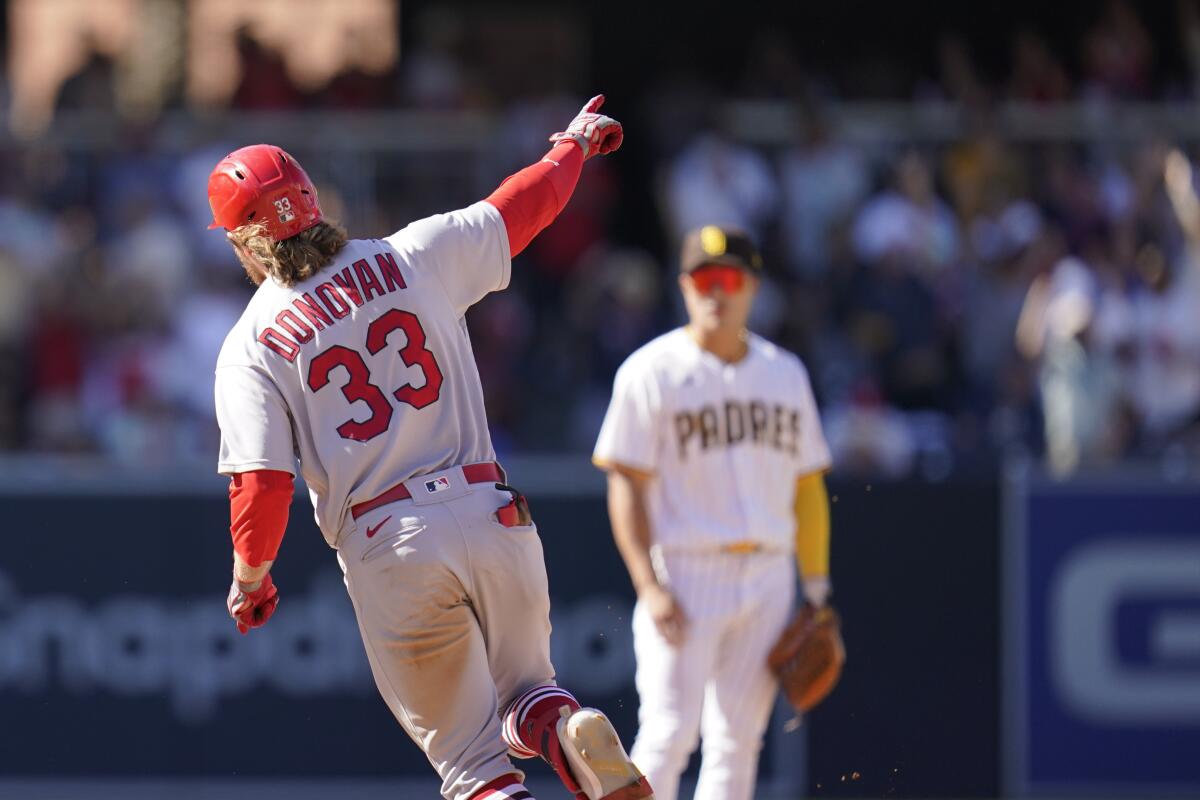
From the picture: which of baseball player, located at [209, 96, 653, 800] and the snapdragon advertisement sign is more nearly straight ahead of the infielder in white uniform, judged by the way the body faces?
the baseball player

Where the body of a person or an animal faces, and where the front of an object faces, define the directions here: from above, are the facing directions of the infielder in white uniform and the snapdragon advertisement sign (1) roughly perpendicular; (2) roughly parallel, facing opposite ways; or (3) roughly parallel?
roughly parallel

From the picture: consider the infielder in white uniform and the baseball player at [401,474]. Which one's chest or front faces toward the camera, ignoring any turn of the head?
the infielder in white uniform

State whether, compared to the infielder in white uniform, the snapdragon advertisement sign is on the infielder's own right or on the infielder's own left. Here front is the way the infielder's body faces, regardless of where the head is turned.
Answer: on the infielder's own right

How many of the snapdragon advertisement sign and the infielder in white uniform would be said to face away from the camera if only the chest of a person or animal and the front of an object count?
0

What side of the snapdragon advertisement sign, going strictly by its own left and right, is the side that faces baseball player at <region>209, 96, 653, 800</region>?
front

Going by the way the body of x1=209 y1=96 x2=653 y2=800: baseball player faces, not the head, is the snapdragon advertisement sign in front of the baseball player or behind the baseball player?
in front

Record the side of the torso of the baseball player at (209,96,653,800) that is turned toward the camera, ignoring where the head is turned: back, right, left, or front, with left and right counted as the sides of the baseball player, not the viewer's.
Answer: back

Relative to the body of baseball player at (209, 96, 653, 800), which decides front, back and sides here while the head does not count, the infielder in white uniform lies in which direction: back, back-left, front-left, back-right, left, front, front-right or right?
front-right

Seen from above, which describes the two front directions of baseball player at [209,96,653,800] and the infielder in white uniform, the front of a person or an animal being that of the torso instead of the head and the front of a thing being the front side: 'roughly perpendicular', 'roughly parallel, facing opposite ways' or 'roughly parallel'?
roughly parallel, facing opposite ways

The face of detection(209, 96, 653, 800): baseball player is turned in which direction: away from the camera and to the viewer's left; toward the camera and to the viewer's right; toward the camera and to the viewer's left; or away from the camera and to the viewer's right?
away from the camera and to the viewer's left

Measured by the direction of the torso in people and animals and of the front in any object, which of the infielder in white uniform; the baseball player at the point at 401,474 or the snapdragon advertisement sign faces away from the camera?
the baseball player

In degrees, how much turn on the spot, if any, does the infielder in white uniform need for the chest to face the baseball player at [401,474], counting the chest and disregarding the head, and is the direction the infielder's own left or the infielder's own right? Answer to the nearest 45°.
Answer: approximately 45° to the infielder's own right

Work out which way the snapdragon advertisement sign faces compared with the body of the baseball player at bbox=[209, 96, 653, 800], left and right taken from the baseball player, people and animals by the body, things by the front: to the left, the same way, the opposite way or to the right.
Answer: the opposite way

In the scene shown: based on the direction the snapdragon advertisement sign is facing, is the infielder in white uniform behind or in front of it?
in front

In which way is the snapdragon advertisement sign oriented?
toward the camera
